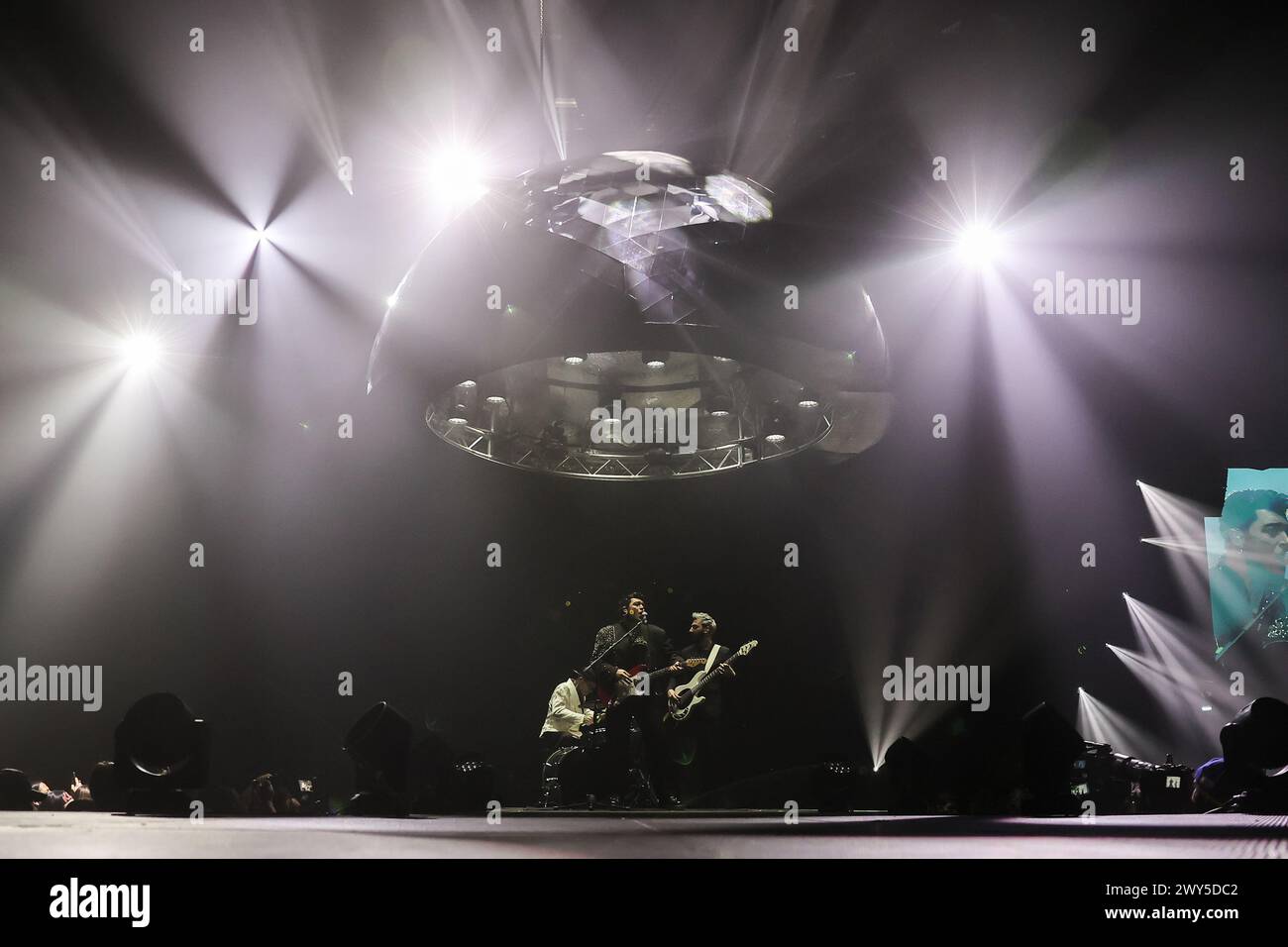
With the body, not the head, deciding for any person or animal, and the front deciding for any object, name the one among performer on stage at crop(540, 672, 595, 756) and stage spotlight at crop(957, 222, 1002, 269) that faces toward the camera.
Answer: the stage spotlight

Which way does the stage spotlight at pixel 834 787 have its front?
toward the camera

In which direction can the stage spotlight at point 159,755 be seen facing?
toward the camera

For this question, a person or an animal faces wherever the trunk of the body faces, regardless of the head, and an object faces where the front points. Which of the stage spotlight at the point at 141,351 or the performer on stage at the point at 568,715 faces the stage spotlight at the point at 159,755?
the stage spotlight at the point at 141,351

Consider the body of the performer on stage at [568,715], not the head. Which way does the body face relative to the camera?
to the viewer's right

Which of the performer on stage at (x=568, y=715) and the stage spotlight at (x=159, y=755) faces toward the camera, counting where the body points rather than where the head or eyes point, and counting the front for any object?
the stage spotlight

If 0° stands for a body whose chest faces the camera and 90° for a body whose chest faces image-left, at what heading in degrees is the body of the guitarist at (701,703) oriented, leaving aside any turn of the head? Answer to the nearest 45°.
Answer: approximately 45°

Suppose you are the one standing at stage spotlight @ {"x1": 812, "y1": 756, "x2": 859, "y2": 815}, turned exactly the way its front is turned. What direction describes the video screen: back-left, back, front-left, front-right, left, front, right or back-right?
back-left

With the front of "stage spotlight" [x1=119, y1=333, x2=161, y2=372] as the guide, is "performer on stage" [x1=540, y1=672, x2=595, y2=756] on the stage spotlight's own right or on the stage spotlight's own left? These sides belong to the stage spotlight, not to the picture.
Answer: on the stage spotlight's own left

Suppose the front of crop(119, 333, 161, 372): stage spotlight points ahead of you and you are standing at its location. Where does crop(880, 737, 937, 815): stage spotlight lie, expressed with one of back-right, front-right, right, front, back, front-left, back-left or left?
front-left

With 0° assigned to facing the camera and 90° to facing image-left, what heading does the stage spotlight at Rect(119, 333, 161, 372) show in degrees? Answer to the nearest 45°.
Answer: approximately 0°
